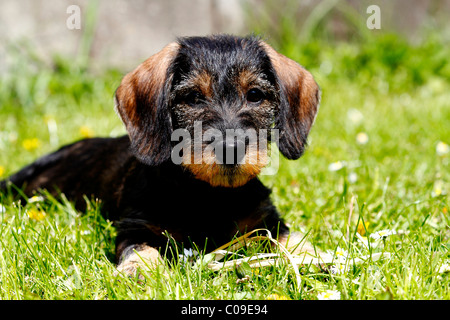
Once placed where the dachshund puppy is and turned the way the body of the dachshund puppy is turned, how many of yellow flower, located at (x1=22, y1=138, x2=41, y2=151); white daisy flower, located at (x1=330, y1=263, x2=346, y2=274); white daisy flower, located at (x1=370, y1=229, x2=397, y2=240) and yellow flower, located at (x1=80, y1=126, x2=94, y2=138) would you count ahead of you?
2

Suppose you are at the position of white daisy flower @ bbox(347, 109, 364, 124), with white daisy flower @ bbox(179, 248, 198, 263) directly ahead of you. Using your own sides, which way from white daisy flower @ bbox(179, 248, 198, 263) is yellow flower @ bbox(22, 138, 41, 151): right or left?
right

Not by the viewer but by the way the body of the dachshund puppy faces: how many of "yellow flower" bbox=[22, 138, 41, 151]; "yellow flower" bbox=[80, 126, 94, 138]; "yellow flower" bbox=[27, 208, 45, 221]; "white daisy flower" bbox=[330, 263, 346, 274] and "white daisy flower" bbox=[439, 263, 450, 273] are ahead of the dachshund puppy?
2

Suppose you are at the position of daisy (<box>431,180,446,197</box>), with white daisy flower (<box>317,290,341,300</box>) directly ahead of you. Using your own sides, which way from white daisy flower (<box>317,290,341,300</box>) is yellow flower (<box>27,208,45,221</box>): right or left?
right

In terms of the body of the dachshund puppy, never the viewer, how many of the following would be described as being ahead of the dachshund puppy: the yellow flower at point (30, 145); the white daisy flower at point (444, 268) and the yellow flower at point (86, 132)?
1

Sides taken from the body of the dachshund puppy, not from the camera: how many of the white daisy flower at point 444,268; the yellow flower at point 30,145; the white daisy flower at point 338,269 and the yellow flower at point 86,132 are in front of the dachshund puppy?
2

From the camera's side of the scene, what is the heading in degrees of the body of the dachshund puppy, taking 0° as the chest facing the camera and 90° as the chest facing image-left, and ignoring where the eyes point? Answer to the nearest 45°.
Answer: approximately 315°

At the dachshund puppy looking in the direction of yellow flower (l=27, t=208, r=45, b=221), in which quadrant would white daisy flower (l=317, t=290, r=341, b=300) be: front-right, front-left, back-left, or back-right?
back-left

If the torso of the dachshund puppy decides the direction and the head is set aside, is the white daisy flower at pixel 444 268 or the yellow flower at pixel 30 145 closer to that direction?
the white daisy flower

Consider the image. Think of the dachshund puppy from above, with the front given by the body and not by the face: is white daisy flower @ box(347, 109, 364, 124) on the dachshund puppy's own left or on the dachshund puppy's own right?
on the dachshund puppy's own left

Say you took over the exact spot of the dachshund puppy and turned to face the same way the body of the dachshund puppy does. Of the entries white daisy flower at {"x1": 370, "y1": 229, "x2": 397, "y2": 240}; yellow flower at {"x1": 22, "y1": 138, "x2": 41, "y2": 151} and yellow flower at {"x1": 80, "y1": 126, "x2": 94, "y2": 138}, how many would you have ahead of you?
1

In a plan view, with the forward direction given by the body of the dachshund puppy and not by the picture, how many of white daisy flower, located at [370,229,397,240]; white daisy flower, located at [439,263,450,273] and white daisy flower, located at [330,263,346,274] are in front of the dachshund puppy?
3

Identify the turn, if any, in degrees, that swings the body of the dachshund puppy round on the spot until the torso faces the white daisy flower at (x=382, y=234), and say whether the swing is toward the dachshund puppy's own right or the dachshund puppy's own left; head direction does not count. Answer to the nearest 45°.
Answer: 0° — it already faces it

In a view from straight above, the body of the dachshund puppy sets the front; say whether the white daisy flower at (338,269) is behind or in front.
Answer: in front

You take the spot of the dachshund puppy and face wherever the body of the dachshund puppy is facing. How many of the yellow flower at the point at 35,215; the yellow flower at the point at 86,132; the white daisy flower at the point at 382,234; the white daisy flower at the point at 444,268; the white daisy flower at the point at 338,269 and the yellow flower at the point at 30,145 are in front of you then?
3

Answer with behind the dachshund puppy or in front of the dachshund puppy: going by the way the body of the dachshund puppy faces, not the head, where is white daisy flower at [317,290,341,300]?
in front

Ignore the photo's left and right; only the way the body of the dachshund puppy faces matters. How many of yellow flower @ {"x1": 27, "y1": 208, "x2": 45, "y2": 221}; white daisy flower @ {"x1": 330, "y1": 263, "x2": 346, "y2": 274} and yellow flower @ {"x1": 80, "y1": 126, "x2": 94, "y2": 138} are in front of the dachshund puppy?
1
